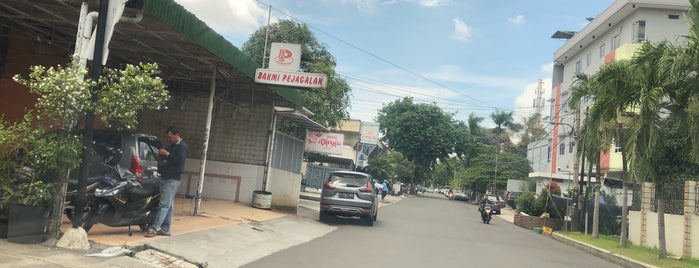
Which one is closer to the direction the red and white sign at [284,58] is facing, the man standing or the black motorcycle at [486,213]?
the man standing

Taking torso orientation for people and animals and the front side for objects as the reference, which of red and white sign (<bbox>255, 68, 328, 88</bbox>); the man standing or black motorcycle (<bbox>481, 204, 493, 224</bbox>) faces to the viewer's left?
the man standing

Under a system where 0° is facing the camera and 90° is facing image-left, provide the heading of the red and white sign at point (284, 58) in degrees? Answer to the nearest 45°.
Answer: approximately 0°

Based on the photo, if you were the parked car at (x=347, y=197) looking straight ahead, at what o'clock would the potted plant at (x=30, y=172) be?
The potted plant is roughly at 7 o'clock from the parked car.

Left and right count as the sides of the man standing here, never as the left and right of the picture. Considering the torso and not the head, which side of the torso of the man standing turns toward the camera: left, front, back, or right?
left

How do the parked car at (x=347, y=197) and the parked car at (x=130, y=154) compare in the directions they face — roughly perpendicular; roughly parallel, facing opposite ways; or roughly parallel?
roughly perpendicular

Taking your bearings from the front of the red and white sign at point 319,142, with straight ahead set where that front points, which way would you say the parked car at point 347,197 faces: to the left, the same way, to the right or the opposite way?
the opposite way

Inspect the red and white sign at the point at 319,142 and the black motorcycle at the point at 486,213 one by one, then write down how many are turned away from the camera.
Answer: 0

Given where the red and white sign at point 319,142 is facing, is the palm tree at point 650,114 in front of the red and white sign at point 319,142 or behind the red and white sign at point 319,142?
in front

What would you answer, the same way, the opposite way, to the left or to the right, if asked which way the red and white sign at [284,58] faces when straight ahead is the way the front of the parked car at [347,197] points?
the opposite way

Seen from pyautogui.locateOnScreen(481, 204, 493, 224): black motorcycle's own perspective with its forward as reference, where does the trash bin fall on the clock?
The trash bin is roughly at 1 o'clock from the black motorcycle.
